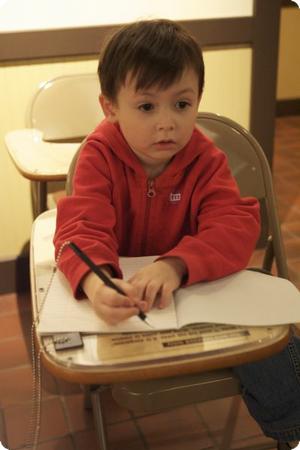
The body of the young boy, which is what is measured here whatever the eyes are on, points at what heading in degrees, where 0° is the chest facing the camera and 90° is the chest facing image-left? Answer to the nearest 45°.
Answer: approximately 0°
